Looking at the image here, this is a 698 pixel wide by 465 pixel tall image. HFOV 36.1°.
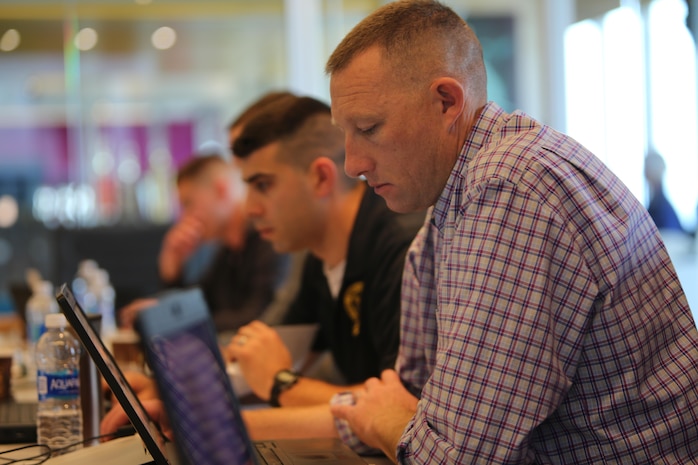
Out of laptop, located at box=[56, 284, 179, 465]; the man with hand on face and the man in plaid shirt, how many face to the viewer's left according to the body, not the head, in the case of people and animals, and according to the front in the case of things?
2

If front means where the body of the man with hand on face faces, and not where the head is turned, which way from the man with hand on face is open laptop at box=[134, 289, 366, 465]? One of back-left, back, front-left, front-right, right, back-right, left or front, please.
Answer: left

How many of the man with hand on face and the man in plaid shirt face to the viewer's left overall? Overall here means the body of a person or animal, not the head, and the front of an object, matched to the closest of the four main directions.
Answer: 2

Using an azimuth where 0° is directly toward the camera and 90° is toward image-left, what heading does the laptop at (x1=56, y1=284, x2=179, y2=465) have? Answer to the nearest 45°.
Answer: approximately 270°

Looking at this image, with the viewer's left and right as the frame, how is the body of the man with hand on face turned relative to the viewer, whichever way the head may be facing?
facing to the left of the viewer

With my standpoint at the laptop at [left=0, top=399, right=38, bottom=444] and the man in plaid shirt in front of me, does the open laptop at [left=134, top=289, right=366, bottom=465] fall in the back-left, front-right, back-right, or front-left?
front-right

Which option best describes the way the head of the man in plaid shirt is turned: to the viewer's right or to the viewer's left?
to the viewer's left

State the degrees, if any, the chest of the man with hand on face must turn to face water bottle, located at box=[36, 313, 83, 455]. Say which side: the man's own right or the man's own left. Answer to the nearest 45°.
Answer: approximately 90° to the man's own left

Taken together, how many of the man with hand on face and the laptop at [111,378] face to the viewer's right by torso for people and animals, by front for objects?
1

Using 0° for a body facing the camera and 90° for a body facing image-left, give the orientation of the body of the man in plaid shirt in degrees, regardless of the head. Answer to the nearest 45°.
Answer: approximately 90°
